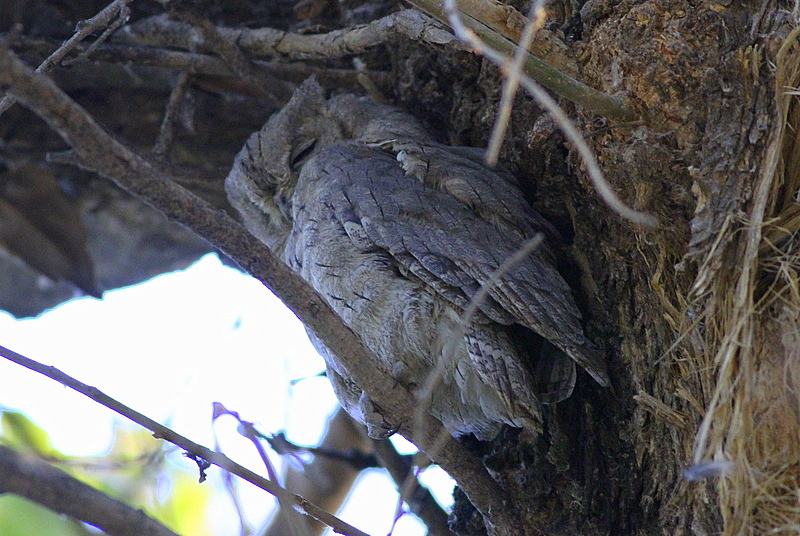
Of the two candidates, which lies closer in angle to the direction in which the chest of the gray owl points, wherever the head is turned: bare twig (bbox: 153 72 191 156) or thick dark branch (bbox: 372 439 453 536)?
the bare twig

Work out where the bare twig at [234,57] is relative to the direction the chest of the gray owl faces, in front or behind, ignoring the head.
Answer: in front
